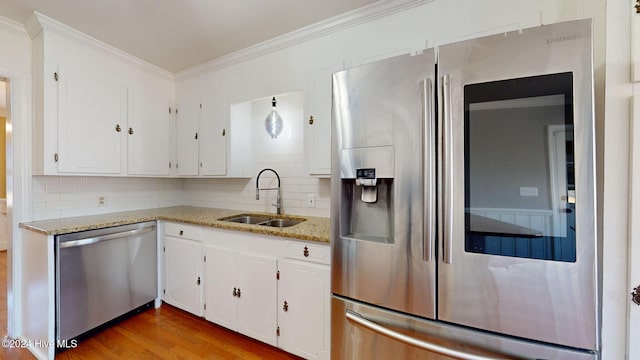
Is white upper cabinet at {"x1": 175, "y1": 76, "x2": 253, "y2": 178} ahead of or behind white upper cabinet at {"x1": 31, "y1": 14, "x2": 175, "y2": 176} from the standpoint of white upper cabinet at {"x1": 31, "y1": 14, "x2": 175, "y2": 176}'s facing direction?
ahead

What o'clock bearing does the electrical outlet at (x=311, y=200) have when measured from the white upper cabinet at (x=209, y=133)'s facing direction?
The electrical outlet is roughly at 9 o'clock from the white upper cabinet.

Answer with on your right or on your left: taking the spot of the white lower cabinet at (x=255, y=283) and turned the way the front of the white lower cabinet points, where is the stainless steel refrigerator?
on your left

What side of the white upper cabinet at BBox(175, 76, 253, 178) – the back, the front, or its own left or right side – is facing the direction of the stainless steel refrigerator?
left

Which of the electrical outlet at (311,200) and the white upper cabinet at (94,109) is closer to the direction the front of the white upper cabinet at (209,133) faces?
the white upper cabinet

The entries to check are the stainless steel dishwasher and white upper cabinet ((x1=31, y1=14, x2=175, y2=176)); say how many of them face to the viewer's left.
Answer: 0

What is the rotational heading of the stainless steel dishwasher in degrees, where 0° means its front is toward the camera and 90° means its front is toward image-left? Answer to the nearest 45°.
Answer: approximately 315°

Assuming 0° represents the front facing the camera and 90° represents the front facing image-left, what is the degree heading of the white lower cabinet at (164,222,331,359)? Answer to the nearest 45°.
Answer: approximately 45°

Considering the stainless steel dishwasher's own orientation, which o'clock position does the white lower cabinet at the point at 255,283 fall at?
The white lower cabinet is roughly at 12 o'clock from the stainless steel dishwasher.

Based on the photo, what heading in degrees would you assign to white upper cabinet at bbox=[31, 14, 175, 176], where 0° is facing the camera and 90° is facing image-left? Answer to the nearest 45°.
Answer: approximately 315°
